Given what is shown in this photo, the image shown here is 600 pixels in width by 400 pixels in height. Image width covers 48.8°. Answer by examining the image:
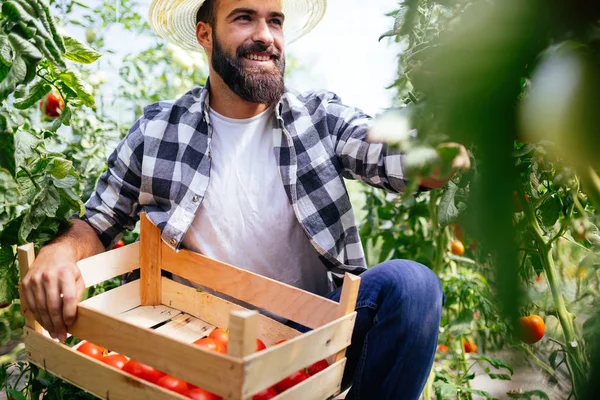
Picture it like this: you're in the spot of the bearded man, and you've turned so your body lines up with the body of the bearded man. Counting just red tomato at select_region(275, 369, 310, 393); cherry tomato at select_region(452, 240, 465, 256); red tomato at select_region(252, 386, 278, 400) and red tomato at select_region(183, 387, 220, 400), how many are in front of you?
3

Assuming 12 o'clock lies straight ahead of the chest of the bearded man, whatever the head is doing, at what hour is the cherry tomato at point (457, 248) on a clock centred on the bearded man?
The cherry tomato is roughly at 8 o'clock from the bearded man.

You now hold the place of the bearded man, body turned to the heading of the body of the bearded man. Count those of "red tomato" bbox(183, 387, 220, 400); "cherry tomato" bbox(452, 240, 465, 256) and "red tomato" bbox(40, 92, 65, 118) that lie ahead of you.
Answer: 1

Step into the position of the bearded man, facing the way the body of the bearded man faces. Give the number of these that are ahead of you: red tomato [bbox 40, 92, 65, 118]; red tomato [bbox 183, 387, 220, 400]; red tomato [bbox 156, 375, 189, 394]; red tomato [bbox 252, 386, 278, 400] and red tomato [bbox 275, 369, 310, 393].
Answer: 4

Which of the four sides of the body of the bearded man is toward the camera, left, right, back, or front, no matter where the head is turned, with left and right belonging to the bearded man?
front

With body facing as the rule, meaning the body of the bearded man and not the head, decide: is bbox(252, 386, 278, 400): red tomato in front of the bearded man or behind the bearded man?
in front

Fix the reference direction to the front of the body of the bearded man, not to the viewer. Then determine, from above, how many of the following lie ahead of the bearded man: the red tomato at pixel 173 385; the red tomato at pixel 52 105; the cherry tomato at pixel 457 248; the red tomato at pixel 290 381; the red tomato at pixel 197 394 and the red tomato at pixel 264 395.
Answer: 4

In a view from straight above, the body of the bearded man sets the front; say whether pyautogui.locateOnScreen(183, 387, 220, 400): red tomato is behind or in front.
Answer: in front

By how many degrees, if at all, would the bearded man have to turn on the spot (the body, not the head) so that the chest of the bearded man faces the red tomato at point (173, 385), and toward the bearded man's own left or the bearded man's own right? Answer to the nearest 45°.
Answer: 0° — they already face it

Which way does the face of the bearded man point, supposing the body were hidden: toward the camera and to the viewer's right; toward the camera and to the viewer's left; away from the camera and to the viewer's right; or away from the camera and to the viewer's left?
toward the camera and to the viewer's right
